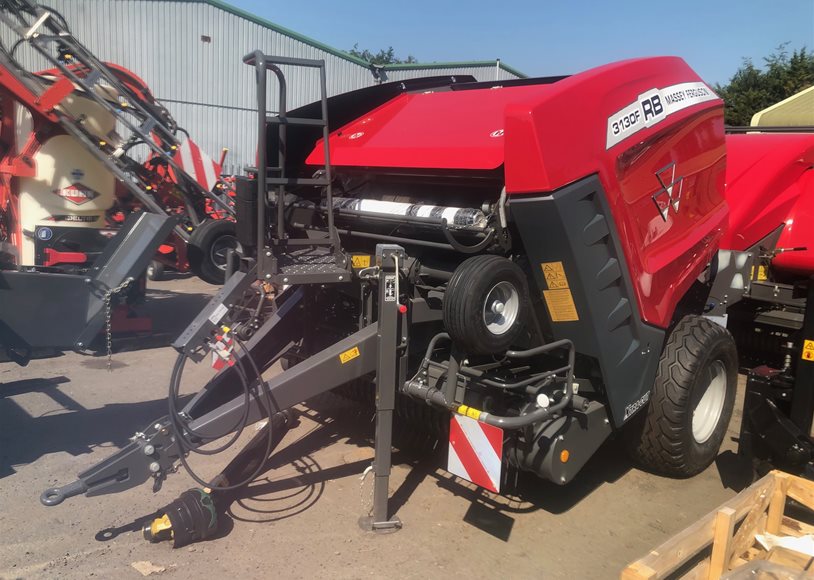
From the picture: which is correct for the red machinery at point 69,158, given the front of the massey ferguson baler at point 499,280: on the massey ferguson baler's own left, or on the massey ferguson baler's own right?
on the massey ferguson baler's own right

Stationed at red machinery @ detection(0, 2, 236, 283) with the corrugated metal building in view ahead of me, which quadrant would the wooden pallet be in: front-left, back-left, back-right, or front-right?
back-right

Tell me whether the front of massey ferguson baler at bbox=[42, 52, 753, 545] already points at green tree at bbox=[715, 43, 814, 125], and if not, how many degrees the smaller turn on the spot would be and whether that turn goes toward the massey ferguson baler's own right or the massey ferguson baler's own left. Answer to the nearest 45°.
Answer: approximately 180°

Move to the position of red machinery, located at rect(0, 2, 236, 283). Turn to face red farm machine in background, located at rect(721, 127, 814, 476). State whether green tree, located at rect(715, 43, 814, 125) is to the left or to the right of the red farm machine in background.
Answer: left

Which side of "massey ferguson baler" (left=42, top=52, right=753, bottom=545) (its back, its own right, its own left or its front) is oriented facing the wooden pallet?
left

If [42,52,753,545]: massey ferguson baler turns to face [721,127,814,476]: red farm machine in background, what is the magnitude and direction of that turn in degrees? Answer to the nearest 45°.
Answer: approximately 180°

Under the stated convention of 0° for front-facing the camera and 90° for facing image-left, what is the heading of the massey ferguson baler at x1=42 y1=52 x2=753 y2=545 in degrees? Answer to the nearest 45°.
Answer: approximately 45°

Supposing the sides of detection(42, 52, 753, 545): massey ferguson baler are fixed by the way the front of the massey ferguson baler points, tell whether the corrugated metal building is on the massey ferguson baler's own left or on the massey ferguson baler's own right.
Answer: on the massey ferguson baler's own right
